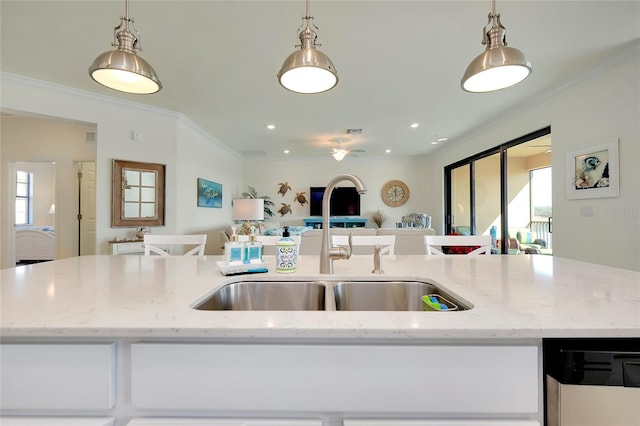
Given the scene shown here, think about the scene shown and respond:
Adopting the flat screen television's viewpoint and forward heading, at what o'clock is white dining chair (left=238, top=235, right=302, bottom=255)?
The white dining chair is roughly at 12 o'clock from the flat screen television.

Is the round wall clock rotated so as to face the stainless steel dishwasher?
yes

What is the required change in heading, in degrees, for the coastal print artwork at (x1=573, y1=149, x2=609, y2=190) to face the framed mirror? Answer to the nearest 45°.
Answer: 0° — it already faces it

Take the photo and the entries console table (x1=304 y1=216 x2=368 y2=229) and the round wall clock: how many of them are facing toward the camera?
2

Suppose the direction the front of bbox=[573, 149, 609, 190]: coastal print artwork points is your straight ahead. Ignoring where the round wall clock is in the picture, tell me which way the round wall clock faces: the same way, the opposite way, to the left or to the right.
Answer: to the left

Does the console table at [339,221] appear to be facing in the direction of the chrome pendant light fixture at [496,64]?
yes

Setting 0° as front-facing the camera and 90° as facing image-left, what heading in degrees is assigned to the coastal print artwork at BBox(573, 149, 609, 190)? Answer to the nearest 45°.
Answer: approximately 45°

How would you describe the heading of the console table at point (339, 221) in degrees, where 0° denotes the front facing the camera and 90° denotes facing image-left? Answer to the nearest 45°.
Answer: approximately 0°

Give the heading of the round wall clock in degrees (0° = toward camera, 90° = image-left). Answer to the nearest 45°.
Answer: approximately 0°

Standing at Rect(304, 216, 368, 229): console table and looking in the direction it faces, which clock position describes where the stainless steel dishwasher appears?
The stainless steel dishwasher is roughly at 12 o'clock from the console table.

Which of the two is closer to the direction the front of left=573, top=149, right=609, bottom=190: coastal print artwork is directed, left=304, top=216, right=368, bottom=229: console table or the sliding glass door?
the console table

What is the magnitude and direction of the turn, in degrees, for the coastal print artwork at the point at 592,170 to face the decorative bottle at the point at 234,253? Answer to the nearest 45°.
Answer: approximately 45° to its left

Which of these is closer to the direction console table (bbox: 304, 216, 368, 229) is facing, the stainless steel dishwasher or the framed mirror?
the stainless steel dishwasher
